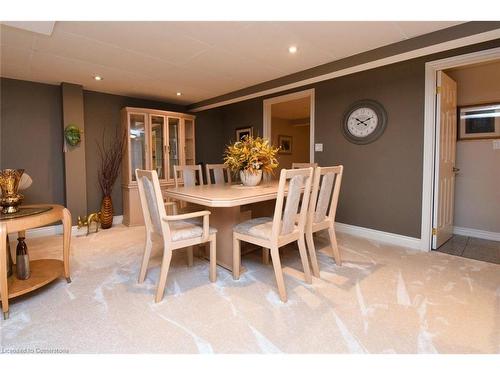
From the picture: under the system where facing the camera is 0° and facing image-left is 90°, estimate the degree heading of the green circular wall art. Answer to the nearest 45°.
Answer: approximately 0°

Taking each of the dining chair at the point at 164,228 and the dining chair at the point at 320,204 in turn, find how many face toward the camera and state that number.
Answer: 0

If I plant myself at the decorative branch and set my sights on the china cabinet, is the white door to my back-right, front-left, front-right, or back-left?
front-right

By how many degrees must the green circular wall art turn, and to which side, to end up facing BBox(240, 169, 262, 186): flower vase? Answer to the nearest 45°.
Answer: approximately 45° to its left

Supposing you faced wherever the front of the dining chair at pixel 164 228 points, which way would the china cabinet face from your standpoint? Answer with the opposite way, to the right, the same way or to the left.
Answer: to the right

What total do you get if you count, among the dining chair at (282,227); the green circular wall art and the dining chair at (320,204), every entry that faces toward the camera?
1

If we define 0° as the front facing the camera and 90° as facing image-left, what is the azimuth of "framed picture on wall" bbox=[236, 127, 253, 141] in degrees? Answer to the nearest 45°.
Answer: approximately 45°

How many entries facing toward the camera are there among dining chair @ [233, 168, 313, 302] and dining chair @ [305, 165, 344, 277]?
0

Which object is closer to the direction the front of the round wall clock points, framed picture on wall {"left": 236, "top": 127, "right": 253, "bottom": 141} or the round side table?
the round side table

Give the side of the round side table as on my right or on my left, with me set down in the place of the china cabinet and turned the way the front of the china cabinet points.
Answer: on my right

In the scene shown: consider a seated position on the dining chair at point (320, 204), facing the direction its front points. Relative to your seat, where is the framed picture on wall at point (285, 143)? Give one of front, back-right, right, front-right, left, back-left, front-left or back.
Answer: front-right

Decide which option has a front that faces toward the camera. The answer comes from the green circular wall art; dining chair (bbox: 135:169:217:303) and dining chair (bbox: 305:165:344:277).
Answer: the green circular wall art

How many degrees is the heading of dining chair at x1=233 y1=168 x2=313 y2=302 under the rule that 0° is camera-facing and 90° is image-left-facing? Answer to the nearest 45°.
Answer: approximately 135°

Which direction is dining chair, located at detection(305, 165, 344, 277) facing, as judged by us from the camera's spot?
facing away from the viewer and to the left of the viewer

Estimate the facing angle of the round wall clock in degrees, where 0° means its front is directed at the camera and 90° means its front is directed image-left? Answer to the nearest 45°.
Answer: approximately 45°
